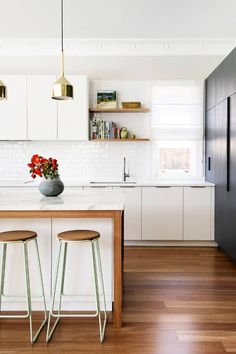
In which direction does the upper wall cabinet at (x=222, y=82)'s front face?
to the viewer's left

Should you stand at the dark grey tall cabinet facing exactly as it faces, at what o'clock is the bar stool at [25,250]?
The bar stool is roughly at 10 o'clock from the dark grey tall cabinet.

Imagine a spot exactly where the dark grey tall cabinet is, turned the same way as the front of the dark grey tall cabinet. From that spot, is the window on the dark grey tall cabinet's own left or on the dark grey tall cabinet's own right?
on the dark grey tall cabinet's own right

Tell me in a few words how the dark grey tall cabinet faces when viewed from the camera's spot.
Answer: facing to the left of the viewer

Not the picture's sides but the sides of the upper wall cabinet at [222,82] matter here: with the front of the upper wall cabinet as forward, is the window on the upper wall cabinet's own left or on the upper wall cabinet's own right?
on the upper wall cabinet's own right

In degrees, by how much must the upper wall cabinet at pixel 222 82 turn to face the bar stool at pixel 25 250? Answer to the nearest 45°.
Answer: approximately 45° to its left

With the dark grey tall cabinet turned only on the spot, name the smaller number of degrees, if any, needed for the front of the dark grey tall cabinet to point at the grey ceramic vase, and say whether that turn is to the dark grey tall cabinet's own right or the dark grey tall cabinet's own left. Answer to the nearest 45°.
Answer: approximately 45° to the dark grey tall cabinet's own left

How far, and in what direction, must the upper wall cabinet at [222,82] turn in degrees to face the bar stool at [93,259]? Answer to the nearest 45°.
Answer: approximately 90° to its left

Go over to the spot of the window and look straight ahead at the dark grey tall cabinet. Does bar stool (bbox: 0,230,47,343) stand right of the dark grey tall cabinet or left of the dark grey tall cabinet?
right
